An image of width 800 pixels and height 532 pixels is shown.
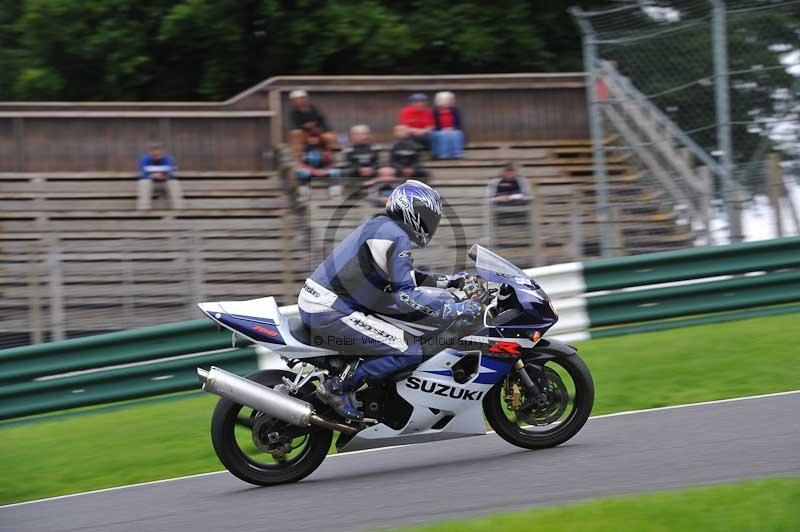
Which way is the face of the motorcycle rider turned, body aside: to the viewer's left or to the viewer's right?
to the viewer's right

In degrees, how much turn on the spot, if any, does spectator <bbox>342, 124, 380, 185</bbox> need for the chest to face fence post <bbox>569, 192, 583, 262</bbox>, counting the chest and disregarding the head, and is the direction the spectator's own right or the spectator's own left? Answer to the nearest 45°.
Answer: approximately 45° to the spectator's own left

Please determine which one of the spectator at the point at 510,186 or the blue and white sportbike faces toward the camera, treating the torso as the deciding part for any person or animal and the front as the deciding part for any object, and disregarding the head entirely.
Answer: the spectator

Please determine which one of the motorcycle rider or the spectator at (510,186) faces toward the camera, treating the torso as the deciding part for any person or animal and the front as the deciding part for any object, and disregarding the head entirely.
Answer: the spectator

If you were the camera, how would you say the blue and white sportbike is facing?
facing to the right of the viewer

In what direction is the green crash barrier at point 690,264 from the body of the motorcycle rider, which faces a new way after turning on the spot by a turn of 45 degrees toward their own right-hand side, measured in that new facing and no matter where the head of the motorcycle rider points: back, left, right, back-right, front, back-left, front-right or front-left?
left

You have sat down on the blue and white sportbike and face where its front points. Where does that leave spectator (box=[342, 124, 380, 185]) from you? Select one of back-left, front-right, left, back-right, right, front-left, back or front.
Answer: left

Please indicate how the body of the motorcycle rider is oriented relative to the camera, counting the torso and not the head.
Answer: to the viewer's right

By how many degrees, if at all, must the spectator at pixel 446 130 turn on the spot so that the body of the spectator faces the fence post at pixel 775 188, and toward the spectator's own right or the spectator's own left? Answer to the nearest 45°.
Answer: approximately 45° to the spectator's own left

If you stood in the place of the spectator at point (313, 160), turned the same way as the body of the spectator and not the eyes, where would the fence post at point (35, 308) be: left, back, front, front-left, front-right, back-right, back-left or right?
front-right

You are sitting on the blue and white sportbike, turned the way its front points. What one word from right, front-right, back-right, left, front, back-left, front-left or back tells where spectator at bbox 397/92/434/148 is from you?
left

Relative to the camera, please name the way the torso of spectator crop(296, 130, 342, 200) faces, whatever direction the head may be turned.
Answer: toward the camera

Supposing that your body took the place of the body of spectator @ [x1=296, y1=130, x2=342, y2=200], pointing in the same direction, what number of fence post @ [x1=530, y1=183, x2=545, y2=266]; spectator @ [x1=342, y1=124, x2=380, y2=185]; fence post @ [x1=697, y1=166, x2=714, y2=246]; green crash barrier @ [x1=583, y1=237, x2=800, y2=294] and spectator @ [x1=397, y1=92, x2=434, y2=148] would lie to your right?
0

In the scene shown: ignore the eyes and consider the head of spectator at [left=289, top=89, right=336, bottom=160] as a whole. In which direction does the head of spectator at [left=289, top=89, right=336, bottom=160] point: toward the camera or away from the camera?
toward the camera

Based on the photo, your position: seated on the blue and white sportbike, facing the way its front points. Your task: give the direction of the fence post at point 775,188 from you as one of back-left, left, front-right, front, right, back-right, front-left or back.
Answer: front-left

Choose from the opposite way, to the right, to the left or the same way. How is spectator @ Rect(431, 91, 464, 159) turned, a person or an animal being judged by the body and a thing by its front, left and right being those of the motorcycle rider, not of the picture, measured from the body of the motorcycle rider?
to the right

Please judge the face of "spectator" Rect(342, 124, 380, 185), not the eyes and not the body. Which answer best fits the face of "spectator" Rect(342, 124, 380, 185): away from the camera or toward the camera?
toward the camera

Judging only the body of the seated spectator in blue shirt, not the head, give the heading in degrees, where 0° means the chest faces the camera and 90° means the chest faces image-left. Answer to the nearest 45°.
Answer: approximately 0°

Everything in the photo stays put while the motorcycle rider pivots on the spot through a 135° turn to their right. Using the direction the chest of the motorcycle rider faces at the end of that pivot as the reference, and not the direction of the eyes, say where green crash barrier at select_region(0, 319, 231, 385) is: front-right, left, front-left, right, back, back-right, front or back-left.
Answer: right

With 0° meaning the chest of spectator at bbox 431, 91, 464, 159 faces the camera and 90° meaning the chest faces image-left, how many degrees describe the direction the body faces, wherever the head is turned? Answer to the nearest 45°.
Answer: approximately 0°

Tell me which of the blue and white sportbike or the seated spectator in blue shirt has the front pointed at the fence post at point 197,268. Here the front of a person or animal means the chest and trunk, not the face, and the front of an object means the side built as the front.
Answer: the seated spectator in blue shirt

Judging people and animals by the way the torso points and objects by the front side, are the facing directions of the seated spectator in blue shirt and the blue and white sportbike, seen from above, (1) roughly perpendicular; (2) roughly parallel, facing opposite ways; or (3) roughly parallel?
roughly perpendicular

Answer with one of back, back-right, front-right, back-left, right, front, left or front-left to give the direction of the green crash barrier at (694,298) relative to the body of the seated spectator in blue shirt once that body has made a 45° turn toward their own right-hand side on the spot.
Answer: left

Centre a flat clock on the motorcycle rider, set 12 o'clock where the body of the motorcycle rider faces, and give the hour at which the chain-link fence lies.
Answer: The chain-link fence is roughly at 10 o'clock from the motorcycle rider.
